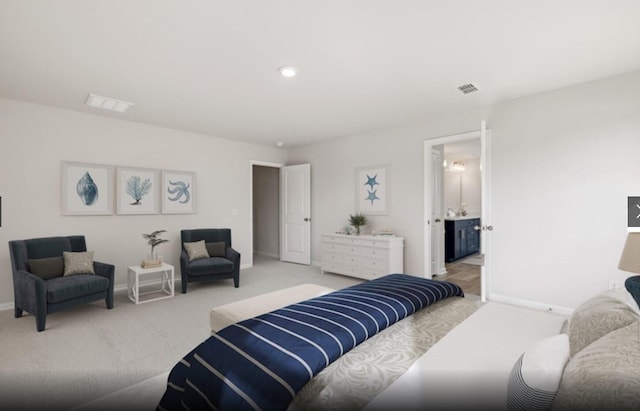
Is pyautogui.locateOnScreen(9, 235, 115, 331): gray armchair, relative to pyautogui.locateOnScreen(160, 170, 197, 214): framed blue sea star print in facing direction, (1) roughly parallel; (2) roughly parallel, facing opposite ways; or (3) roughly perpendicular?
roughly parallel

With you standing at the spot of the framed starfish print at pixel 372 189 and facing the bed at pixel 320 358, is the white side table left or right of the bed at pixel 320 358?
right

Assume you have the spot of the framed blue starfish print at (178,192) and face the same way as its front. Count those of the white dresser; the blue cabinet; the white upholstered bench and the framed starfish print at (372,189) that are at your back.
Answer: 0

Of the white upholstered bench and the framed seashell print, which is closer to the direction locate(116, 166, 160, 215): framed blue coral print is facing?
the white upholstered bench

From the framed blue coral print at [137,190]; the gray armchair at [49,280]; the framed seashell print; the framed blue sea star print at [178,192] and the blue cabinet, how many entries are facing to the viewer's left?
0

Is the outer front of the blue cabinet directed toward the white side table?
no

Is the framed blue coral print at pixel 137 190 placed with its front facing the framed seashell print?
no

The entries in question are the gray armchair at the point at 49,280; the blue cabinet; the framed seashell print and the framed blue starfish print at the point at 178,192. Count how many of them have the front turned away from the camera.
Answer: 0

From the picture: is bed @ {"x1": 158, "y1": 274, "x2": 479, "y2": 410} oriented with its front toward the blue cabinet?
no

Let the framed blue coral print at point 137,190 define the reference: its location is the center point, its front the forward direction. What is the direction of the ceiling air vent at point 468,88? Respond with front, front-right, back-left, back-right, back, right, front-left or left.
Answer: front

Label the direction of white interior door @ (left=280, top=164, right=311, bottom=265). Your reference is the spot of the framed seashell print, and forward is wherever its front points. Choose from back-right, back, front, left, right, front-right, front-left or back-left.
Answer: front-left

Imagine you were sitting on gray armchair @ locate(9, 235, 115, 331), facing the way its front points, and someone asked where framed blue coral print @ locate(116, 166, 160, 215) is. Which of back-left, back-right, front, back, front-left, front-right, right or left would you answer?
left

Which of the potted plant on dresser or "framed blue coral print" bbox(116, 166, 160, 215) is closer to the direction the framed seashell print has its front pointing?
the potted plant on dresser

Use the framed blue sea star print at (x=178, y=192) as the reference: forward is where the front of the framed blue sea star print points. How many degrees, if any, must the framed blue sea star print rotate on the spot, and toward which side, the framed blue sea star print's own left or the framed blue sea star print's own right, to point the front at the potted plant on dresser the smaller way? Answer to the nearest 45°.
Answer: approximately 45° to the framed blue sea star print's own left

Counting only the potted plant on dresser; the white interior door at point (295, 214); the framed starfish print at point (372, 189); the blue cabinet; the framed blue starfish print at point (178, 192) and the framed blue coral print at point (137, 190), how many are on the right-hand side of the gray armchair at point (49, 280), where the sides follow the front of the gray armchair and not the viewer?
0

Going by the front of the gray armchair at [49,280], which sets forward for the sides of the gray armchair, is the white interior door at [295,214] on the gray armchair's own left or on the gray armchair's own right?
on the gray armchair's own left

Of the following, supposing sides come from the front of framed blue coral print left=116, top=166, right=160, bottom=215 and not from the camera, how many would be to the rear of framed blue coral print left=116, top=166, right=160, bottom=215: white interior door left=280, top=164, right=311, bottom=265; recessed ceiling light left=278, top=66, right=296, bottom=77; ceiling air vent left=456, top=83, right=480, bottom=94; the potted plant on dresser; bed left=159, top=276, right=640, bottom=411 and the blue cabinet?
0

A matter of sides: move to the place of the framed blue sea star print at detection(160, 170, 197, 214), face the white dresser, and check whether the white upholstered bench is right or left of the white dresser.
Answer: right

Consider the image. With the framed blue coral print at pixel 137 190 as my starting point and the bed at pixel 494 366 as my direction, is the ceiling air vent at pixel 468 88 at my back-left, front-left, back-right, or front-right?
front-left

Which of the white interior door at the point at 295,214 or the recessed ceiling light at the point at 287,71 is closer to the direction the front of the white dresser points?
the recessed ceiling light

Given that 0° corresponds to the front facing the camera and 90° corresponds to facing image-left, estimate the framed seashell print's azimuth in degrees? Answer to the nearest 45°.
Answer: approximately 315°

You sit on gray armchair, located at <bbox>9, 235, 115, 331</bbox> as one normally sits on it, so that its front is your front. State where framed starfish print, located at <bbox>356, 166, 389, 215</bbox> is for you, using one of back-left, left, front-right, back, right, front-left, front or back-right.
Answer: front-left

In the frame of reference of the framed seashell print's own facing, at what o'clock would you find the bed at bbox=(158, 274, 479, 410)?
The bed is roughly at 1 o'clock from the framed seashell print.

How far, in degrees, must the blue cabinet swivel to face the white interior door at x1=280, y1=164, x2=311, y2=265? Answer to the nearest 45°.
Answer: approximately 90° to its right
